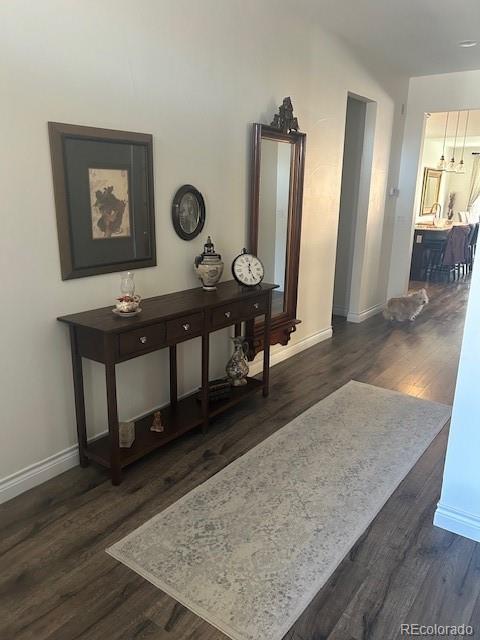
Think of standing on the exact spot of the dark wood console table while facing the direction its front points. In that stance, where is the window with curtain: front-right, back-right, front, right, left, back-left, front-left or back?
left

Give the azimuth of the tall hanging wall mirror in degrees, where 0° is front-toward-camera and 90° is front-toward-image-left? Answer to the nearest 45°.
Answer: approximately 315°

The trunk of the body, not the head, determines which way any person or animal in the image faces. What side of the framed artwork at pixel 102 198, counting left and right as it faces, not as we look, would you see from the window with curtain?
left

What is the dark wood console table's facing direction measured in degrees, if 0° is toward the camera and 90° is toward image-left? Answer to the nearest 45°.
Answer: approximately 315°

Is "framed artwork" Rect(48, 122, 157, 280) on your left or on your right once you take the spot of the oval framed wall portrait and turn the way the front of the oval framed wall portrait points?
on your right

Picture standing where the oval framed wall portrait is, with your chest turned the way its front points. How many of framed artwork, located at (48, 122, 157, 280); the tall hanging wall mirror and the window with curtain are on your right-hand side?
1

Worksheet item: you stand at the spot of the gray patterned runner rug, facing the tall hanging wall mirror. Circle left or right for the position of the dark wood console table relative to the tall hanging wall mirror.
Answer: left
